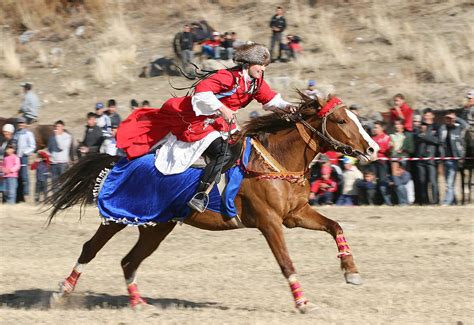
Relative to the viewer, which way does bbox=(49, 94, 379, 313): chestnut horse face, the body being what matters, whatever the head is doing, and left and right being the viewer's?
facing to the right of the viewer

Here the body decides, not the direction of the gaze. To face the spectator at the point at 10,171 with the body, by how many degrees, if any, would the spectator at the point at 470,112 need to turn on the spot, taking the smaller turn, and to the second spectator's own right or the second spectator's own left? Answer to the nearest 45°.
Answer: approximately 45° to the second spectator's own right

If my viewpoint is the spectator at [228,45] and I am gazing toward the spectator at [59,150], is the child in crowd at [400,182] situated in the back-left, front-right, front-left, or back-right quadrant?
front-left

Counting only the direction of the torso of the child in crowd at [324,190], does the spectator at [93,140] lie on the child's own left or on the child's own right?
on the child's own right

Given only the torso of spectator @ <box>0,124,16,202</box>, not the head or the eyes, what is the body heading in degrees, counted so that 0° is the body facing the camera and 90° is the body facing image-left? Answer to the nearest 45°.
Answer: approximately 0°

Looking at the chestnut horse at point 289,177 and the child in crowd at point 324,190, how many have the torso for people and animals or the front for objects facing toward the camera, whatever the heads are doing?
1

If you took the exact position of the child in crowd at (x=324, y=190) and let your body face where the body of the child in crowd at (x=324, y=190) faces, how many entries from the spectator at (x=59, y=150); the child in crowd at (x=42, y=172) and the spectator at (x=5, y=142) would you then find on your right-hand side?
3

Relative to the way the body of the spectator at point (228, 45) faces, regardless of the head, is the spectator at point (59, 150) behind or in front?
in front

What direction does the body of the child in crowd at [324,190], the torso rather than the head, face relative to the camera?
toward the camera

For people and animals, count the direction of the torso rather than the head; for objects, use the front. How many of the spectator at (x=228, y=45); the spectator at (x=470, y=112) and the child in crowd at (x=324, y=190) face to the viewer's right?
0

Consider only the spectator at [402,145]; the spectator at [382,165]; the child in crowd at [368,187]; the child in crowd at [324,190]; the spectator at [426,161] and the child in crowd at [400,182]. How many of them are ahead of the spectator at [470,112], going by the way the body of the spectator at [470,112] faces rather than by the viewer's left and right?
6

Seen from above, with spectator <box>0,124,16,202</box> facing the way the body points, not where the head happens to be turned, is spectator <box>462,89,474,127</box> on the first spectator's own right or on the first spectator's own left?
on the first spectator's own left

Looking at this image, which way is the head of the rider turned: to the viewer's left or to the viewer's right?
to the viewer's right
